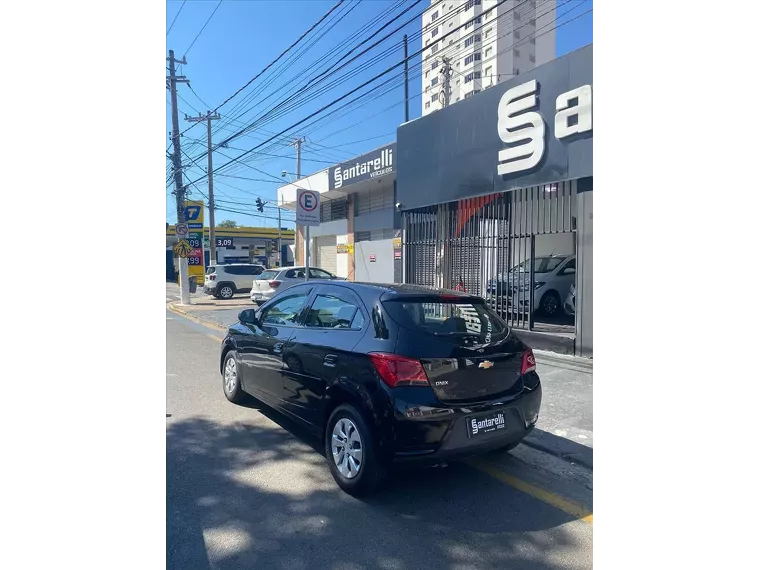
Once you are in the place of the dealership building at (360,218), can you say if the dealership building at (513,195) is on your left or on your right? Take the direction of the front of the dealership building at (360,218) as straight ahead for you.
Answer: on your left

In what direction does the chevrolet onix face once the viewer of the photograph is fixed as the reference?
facing away from the viewer and to the left of the viewer

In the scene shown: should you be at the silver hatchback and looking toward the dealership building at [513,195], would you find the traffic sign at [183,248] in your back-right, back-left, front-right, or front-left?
back-right

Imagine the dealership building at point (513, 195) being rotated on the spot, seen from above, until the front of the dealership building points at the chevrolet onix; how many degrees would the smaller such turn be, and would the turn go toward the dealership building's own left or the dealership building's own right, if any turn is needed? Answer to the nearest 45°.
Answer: approximately 45° to the dealership building's own left

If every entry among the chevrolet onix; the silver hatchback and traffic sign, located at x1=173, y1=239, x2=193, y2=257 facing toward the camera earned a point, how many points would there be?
1

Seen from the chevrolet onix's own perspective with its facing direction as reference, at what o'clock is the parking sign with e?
The parking sign with e is roughly at 1 o'clock from the chevrolet onix.

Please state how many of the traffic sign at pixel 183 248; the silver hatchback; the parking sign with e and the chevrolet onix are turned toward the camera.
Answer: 2

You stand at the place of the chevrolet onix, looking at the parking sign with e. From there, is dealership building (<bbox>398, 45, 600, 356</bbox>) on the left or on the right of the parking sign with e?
right

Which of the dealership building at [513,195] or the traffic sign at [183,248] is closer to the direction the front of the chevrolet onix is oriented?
the traffic sign

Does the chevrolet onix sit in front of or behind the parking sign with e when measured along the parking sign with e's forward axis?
in front

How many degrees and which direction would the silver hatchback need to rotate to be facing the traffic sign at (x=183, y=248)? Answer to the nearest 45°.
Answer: approximately 135° to its left

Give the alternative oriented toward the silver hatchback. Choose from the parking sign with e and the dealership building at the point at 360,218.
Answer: the dealership building

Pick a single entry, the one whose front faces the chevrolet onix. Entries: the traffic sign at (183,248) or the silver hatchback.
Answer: the traffic sign
